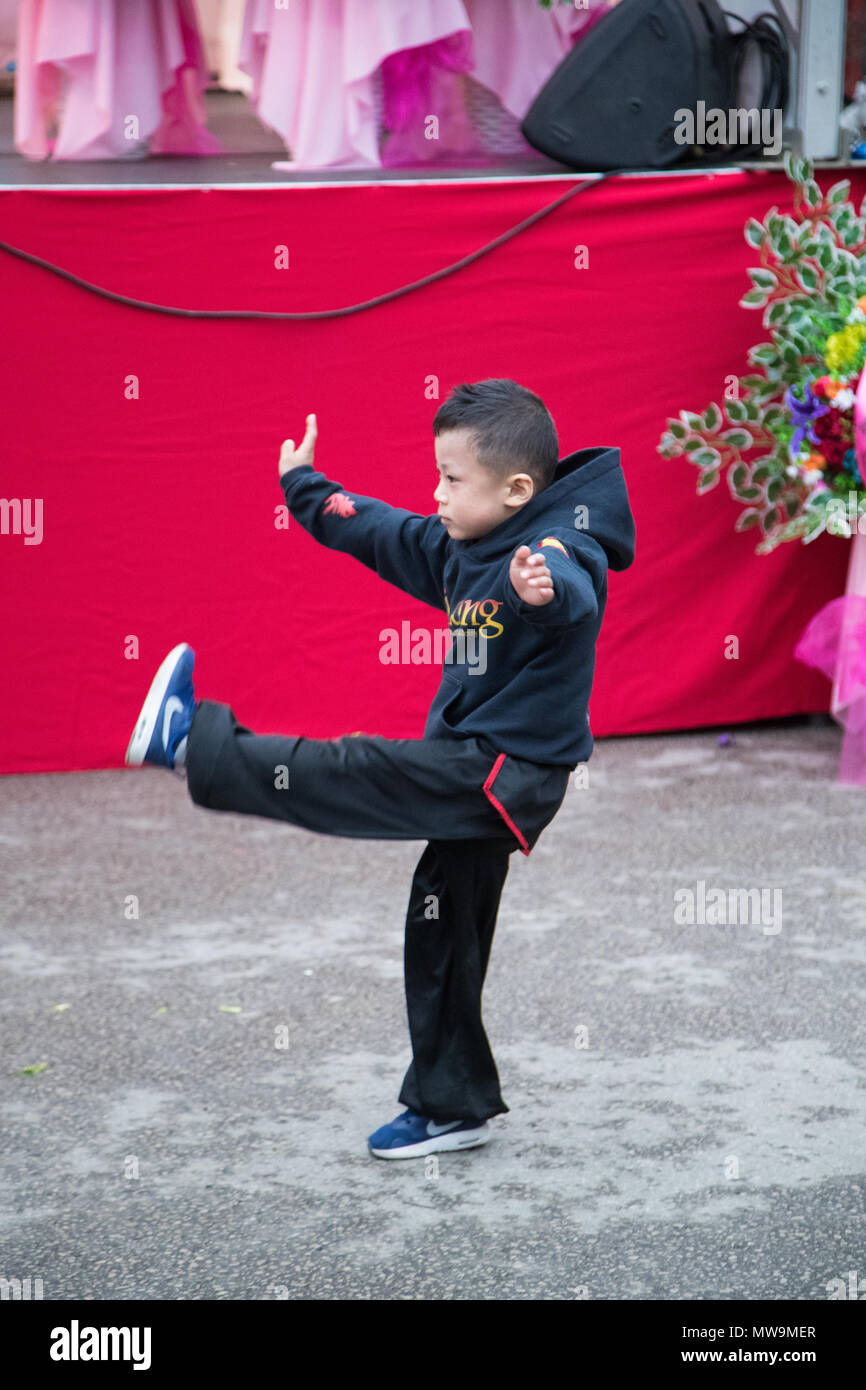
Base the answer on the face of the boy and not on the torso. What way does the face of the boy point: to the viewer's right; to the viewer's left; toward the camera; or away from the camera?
to the viewer's left

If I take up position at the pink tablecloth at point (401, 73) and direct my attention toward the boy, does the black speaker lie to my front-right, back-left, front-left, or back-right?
front-left

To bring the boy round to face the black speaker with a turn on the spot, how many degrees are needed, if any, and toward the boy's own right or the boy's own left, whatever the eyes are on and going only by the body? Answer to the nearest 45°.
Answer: approximately 90° to the boy's own right

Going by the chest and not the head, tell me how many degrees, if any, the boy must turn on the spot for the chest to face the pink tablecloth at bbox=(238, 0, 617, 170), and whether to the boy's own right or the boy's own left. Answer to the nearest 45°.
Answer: approximately 90° to the boy's own right

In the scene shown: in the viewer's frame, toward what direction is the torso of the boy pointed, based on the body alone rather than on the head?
to the viewer's left
